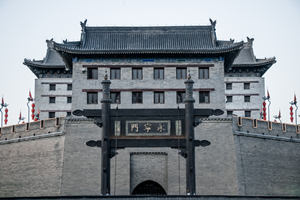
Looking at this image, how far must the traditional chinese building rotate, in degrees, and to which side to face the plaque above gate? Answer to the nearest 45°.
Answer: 0° — it already faces it

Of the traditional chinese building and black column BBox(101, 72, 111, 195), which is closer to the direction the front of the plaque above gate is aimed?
the black column

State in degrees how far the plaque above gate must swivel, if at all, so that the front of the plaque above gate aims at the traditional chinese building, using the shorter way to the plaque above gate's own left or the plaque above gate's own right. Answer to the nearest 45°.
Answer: approximately 180°

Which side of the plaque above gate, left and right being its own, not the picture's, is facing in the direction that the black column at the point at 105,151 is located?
right

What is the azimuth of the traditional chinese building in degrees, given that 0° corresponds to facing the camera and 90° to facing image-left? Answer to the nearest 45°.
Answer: approximately 0°

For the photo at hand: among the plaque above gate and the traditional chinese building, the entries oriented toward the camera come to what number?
2

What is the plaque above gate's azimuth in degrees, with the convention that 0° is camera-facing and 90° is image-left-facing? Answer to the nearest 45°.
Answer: approximately 0°
